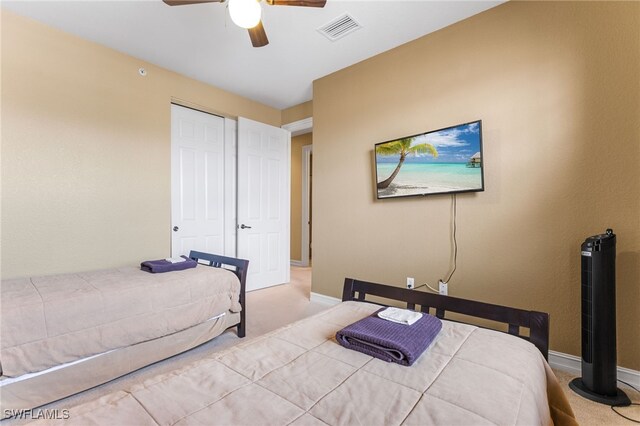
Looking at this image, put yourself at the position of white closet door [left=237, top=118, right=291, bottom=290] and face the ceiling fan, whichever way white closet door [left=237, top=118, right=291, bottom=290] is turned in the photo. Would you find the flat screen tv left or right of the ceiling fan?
left

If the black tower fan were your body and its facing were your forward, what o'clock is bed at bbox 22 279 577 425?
The bed is roughly at 11 o'clock from the black tower fan.

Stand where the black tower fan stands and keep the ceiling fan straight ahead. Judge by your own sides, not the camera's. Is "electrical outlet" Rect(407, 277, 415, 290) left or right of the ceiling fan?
right

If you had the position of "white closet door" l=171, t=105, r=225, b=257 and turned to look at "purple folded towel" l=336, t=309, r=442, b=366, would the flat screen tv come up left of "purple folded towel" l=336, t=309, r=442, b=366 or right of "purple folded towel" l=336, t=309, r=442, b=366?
left

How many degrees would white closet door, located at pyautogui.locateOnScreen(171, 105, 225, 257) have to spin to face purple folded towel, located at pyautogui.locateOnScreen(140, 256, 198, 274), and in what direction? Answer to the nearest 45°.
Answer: approximately 45° to its right

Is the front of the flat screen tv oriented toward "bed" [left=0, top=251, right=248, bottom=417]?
yes

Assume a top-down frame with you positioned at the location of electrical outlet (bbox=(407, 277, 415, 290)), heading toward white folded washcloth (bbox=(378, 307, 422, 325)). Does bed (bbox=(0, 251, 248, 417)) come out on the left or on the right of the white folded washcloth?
right
